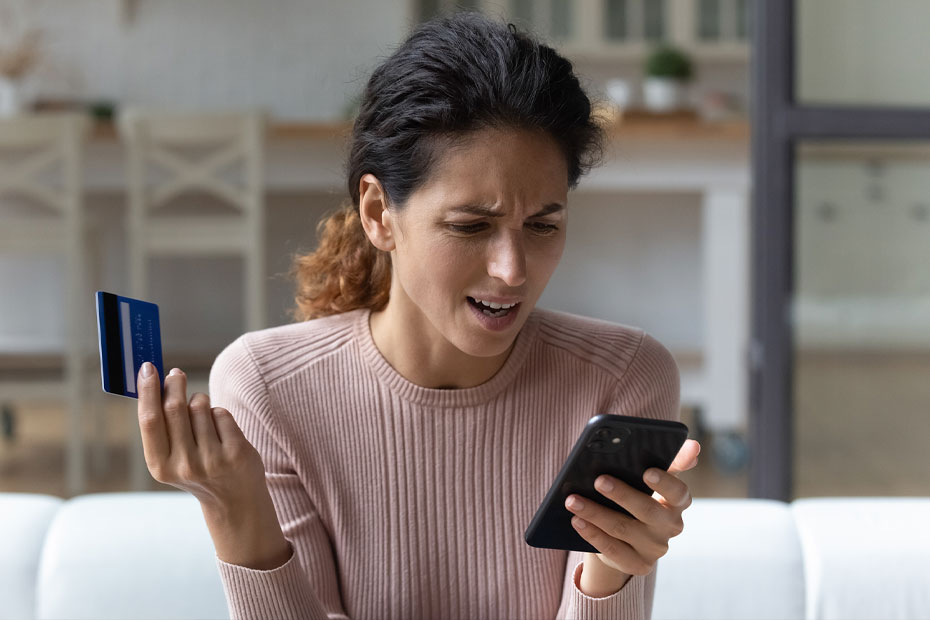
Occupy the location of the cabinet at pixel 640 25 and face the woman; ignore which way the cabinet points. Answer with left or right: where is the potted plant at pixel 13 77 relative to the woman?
right

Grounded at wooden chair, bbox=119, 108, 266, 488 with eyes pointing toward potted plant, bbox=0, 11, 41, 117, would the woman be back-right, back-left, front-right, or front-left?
back-left

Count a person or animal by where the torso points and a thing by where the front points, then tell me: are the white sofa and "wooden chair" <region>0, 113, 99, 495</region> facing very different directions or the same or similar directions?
very different directions

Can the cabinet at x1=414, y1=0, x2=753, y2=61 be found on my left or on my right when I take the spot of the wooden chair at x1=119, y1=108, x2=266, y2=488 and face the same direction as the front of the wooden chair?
on my right

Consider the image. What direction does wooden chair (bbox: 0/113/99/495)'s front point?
away from the camera

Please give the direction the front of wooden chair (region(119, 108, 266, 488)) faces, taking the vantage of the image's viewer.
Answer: facing away from the viewer

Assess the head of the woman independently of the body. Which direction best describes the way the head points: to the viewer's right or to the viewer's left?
to the viewer's right

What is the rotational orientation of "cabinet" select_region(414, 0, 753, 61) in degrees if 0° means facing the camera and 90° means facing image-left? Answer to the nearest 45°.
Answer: approximately 0°

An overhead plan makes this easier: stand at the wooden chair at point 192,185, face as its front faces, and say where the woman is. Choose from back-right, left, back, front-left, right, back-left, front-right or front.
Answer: back

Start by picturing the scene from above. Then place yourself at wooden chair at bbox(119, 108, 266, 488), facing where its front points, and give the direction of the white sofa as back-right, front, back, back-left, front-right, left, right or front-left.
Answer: back
